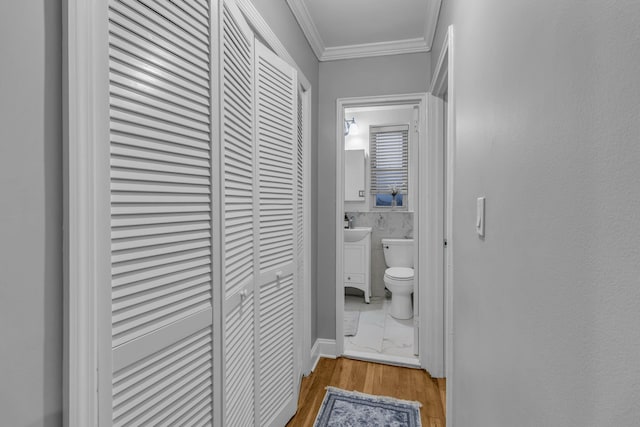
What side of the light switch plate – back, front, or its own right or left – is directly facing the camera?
left

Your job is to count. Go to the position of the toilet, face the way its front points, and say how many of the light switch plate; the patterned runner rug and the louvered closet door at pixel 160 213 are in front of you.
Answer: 3

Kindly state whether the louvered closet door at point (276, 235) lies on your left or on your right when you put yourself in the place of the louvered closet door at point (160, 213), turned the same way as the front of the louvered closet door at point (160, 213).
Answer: on your left

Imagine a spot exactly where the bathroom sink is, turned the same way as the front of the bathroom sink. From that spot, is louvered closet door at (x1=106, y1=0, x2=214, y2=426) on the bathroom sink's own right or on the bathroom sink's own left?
on the bathroom sink's own right

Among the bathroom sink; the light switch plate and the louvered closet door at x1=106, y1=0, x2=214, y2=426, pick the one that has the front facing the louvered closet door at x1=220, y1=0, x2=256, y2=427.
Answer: the light switch plate

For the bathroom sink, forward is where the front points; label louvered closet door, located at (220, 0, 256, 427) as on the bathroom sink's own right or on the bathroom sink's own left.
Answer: on the bathroom sink's own right

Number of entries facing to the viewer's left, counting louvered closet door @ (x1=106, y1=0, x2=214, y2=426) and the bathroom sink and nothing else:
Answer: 0

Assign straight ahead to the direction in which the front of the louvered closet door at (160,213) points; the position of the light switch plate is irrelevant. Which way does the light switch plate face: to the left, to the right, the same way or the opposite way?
the opposite way

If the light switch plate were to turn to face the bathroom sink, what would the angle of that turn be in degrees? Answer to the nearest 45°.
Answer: approximately 45° to its right

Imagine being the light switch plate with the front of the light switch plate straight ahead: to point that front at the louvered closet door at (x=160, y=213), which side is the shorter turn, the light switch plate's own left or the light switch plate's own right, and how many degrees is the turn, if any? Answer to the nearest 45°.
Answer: approximately 45° to the light switch plate's own left

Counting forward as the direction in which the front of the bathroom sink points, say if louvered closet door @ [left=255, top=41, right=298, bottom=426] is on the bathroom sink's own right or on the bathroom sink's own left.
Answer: on the bathroom sink's own right

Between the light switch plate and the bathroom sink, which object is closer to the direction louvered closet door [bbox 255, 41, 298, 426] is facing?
the light switch plate
